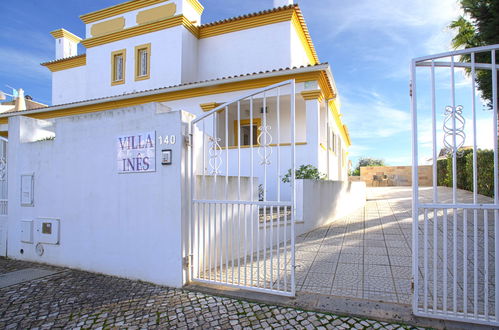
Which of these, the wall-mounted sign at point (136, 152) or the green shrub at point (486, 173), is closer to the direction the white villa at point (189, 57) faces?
the wall-mounted sign

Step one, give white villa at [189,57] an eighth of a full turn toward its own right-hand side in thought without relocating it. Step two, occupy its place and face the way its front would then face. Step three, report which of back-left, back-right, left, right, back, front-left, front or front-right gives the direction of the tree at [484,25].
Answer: back-left

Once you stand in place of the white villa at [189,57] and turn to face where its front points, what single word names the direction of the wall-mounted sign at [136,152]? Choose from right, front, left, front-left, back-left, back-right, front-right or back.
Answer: front-left

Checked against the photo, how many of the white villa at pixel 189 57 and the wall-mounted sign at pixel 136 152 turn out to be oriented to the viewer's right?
0

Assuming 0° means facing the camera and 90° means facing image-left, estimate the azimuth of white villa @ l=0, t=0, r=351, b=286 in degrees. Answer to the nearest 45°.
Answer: approximately 45°

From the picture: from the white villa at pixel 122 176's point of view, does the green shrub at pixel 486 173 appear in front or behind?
behind

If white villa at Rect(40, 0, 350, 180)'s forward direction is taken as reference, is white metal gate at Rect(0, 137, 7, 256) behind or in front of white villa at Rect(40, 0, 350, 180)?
in front

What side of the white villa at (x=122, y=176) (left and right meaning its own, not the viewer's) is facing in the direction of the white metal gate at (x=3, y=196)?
right

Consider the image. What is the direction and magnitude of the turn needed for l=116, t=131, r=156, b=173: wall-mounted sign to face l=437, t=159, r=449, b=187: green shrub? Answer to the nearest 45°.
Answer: approximately 180°

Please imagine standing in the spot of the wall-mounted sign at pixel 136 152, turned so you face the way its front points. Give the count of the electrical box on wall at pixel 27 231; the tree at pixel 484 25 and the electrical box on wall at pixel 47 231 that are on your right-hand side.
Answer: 2

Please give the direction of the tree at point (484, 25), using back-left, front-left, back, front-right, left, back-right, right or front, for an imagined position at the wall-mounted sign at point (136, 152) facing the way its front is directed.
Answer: back-left

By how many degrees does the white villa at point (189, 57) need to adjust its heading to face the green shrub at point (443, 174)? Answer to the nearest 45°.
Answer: approximately 135° to its left
